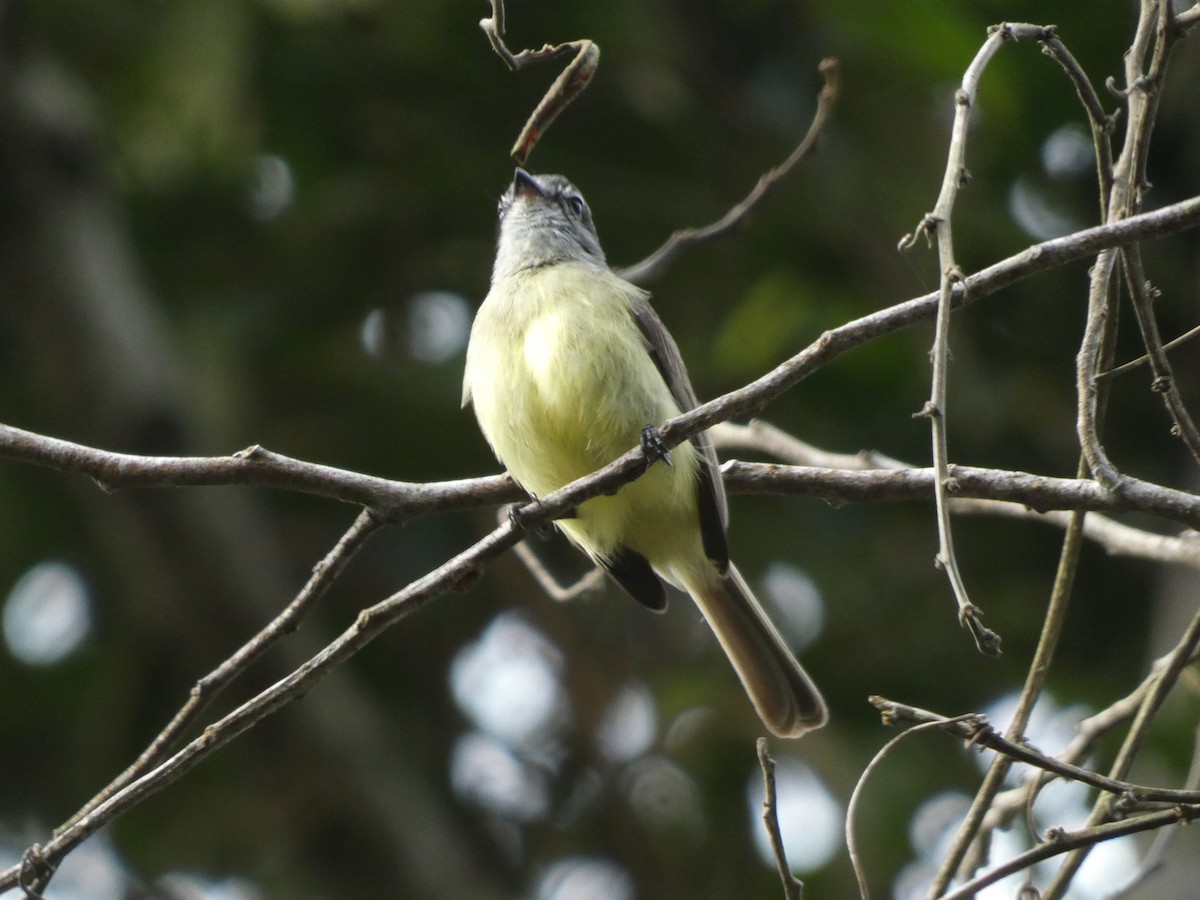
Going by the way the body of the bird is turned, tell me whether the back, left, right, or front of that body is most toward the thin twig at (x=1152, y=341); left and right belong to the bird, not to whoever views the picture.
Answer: left

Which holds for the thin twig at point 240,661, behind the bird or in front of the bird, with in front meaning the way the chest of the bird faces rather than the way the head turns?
in front

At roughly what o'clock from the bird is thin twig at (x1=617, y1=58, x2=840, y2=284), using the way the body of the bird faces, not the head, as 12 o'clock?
The thin twig is roughly at 7 o'clock from the bird.

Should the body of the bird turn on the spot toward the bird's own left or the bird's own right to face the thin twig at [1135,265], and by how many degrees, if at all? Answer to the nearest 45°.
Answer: approximately 90° to the bird's own left

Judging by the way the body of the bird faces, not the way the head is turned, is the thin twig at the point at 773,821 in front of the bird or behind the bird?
in front

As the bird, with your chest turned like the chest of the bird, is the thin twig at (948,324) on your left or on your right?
on your left

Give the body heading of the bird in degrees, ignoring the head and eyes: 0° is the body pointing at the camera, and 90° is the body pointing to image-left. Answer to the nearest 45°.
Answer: approximately 45°
